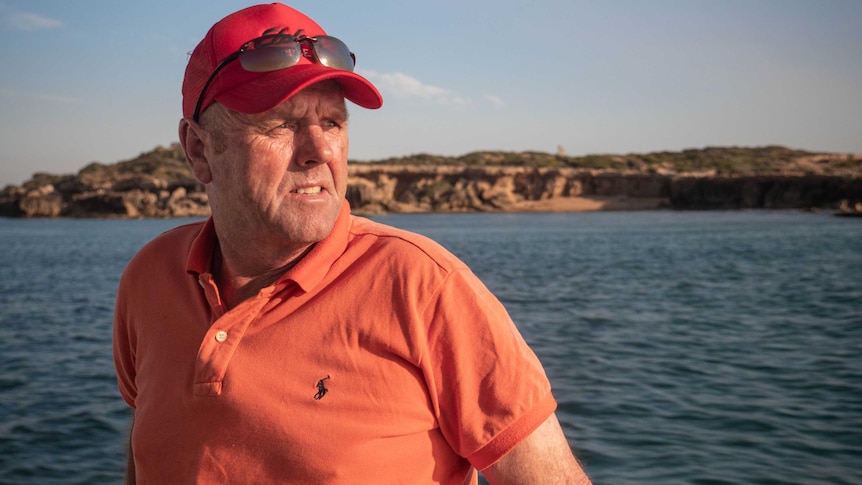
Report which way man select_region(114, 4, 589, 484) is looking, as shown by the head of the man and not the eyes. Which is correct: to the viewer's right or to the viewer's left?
to the viewer's right

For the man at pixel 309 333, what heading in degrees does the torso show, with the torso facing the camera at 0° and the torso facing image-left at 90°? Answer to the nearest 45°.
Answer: approximately 45°
